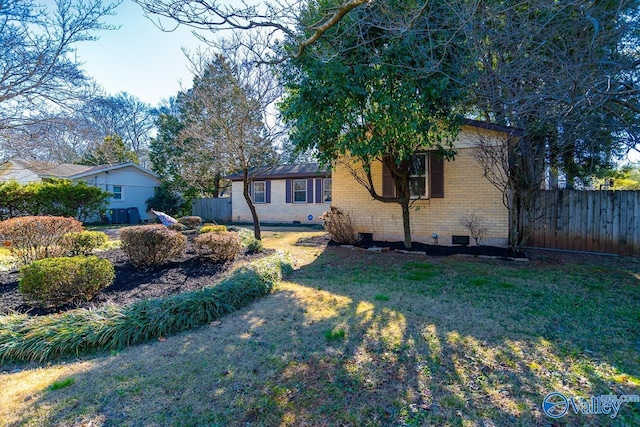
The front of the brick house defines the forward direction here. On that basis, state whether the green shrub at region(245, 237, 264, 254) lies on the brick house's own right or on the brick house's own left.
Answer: on the brick house's own right

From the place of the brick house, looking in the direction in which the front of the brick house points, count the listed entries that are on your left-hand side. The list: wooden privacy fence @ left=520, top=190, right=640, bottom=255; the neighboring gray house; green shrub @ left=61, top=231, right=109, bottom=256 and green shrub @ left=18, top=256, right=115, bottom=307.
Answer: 1

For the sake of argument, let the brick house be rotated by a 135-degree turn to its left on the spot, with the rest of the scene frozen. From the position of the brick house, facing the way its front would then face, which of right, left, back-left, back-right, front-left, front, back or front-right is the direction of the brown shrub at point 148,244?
back

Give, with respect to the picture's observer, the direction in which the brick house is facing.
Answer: facing the viewer

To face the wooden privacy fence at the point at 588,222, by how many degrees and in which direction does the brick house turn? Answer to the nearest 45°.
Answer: approximately 90° to its left

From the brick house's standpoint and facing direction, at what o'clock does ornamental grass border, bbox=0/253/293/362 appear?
The ornamental grass border is roughly at 1 o'clock from the brick house.

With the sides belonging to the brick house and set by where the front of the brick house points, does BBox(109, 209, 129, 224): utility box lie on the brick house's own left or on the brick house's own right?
on the brick house's own right

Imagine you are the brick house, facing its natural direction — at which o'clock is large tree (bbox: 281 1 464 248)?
The large tree is roughly at 1 o'clock from the brick house.

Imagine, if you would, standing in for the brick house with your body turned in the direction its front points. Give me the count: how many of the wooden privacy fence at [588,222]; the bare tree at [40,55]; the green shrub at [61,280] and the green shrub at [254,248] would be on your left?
1

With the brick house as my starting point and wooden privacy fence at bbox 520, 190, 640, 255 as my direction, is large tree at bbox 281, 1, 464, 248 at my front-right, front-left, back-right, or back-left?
back-right

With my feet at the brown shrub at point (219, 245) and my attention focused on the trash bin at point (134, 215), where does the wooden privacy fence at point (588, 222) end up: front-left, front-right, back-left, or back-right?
back-right

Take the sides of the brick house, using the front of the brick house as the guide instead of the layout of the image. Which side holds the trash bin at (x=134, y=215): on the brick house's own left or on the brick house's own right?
on the brick house's own right

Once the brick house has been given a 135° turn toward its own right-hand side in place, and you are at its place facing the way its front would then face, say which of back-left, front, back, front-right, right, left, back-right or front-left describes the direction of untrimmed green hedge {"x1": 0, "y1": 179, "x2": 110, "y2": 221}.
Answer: front-left

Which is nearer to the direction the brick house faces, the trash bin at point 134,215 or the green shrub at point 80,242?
the green shrub

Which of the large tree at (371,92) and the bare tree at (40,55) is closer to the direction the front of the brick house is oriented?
the large tree
